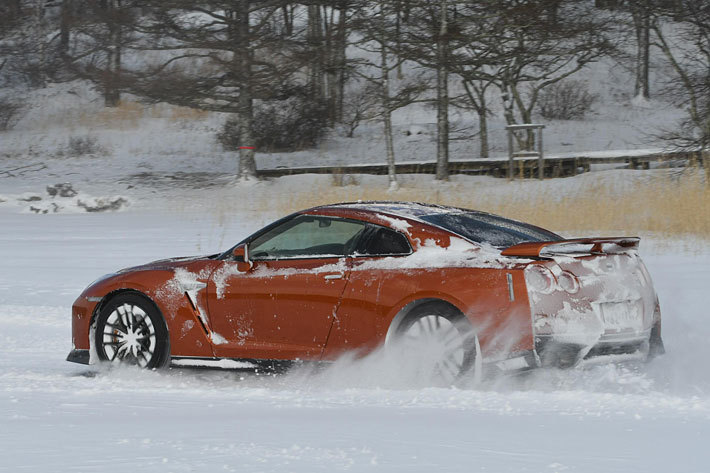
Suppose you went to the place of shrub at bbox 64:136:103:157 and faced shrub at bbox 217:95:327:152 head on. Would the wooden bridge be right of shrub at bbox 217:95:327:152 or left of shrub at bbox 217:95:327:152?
right

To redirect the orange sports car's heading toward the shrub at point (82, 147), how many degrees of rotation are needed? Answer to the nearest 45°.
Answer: approximately 45° to its right

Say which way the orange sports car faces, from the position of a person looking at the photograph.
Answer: facing away from the viewer and to the left of the viewer

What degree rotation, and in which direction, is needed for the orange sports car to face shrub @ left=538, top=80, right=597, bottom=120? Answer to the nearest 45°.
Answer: approximately 45° to its right

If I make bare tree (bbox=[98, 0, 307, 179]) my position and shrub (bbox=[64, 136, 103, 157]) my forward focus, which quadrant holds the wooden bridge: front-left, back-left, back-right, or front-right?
back-right
